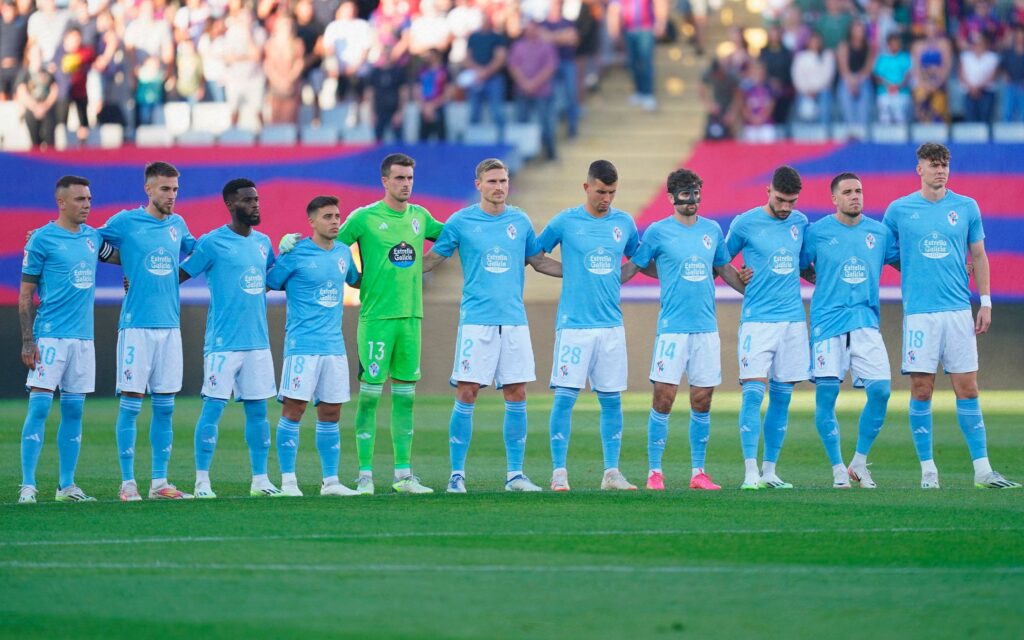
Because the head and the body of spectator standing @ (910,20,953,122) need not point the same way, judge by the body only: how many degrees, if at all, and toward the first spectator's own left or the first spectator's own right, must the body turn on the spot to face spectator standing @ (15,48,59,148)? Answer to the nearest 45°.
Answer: approximately 90° to the first spectator's own right

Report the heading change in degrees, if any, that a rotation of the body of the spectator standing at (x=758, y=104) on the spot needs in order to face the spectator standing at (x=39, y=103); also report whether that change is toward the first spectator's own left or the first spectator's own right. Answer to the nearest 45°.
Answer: approximately 90° to the first spectator's own right

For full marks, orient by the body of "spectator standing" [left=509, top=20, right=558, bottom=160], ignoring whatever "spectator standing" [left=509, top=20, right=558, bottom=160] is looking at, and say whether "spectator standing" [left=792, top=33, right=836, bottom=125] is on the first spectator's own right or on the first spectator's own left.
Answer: on the first spectator's own left
